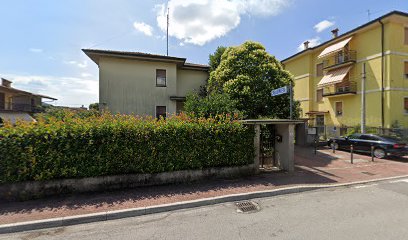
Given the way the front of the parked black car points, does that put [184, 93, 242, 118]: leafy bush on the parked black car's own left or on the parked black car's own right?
on the parked black car's own left

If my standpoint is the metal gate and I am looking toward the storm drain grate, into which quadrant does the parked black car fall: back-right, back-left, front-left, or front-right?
back-left

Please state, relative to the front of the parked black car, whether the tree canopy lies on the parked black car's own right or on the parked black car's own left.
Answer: on the parked black car's own left
